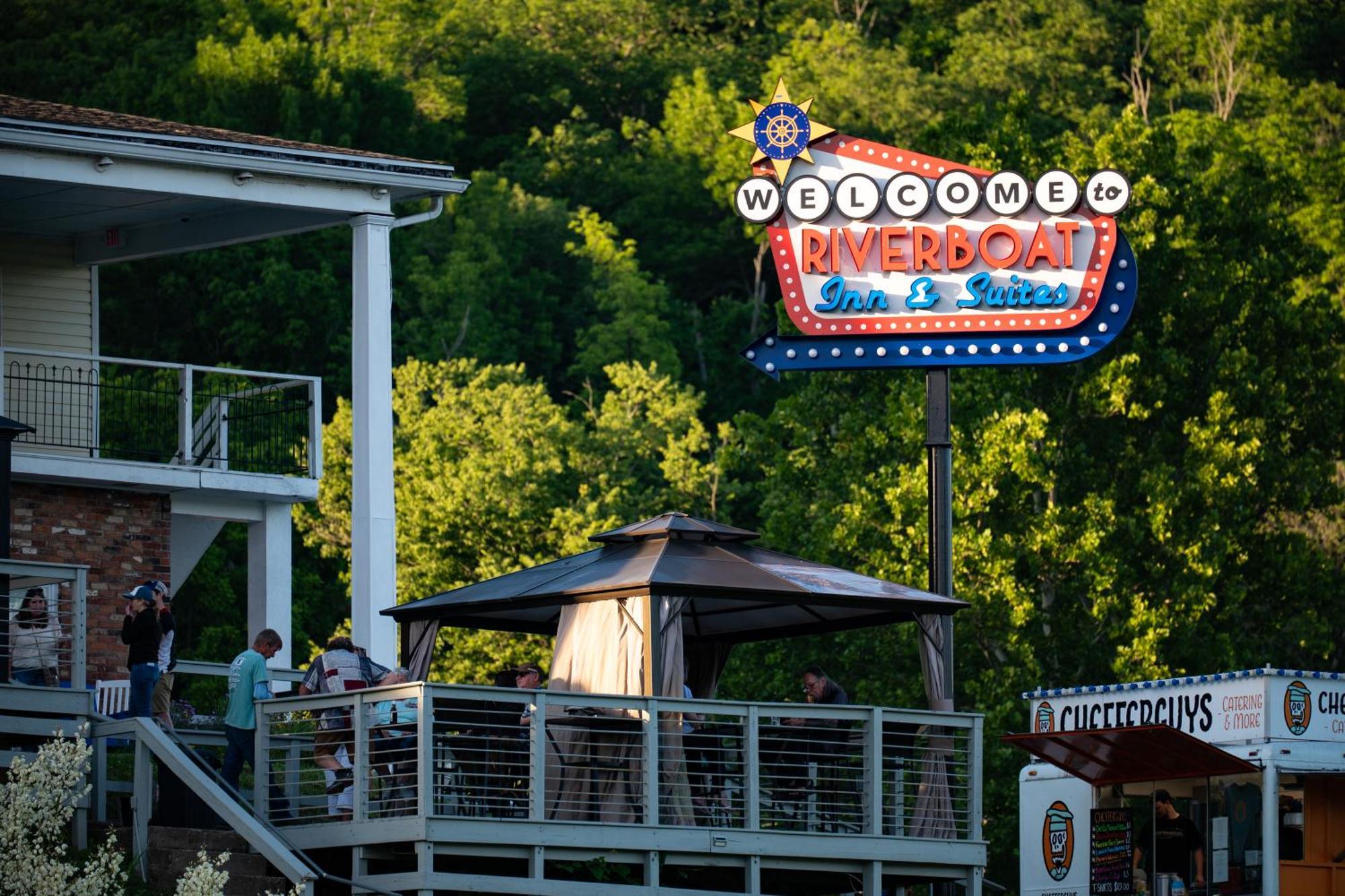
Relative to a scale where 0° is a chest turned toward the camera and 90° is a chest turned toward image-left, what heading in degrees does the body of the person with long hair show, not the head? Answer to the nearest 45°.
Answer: approximately 0°

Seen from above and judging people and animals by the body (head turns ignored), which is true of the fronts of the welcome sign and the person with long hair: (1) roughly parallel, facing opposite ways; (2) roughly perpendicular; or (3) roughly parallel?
roughly parallel

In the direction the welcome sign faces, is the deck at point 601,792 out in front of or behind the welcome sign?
in front

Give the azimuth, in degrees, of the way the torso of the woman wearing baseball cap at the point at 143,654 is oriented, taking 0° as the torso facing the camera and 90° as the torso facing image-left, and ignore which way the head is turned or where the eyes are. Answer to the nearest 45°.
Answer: approximately 90°

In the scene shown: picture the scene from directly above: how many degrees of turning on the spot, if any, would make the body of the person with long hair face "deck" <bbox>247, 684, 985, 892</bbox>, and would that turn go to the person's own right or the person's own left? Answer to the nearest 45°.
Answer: approximately 45° to the person's own left

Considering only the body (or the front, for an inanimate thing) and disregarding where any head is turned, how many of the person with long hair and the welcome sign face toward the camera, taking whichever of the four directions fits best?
2

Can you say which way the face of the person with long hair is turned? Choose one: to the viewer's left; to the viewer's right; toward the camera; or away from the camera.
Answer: toward the camera

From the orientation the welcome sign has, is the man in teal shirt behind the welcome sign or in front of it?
in front

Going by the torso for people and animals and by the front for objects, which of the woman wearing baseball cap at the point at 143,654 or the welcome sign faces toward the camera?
the welcome sign

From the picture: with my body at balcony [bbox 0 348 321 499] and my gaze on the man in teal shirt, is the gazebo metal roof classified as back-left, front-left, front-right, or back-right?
front-left

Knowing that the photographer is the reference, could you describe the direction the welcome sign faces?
facing the viewer

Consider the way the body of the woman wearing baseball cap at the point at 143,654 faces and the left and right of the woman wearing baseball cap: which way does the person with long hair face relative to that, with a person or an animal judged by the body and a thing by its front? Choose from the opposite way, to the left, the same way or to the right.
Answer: to the left
